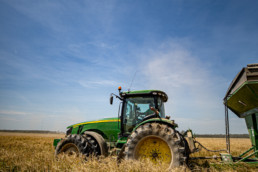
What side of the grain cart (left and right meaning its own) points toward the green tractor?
front

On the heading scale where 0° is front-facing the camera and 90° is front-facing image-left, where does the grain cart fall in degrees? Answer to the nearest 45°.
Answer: approximately 90°
